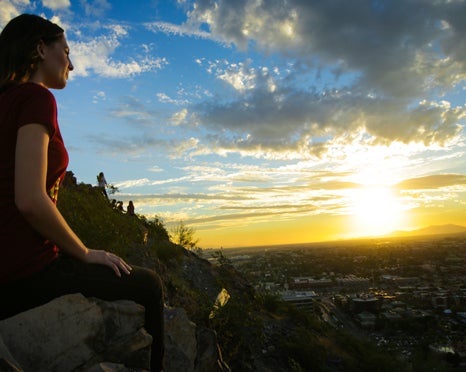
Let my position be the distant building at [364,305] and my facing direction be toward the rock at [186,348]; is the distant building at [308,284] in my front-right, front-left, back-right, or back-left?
back-right

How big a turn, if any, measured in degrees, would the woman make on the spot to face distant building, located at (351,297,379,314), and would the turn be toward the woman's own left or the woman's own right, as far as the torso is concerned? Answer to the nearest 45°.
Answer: approximately 45° to the woman's own left

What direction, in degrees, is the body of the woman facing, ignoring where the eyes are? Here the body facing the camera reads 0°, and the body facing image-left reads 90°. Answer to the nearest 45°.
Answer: approximately 270°

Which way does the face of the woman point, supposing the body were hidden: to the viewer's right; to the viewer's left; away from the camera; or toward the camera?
to the viewer's right
